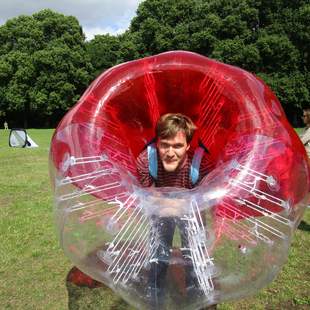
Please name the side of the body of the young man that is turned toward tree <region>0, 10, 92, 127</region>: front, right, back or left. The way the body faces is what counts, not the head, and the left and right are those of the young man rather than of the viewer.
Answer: back

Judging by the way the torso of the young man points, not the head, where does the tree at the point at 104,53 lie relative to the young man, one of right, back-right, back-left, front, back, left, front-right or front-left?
back

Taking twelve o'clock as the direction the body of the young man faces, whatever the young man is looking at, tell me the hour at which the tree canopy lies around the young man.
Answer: The tree canopy is roughly at 6 o'clock from the young man.

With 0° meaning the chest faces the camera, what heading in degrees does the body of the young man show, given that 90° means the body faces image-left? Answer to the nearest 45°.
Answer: approximately 0°

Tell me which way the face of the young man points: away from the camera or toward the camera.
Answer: toward the camera
